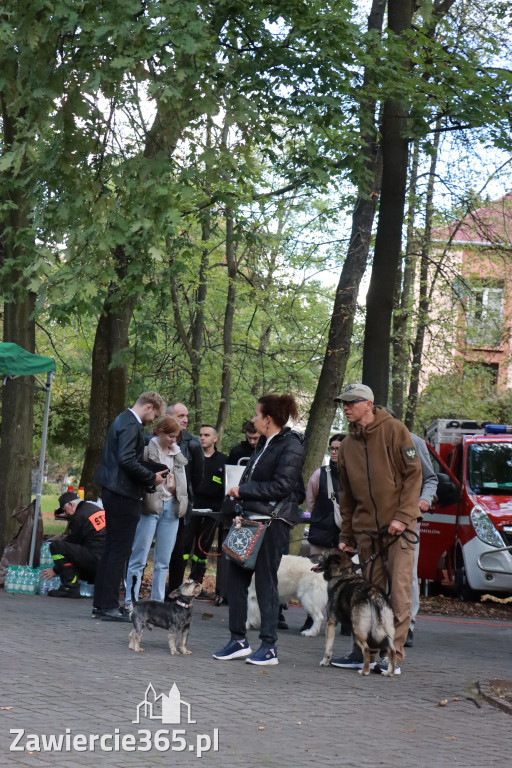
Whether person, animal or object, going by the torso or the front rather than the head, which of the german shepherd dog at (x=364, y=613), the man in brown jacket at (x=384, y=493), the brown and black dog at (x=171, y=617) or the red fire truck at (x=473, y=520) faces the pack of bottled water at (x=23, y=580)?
the german shepherd dog

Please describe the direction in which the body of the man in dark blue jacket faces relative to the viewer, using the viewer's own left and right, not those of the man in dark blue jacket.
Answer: facing to the right of the viewer

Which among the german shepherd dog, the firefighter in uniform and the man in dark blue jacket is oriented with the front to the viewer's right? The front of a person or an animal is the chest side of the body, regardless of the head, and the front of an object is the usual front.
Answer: the man in dark blue jacket

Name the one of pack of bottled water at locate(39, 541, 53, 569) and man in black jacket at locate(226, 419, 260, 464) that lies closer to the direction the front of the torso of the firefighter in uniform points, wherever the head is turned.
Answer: the pack of bottled water

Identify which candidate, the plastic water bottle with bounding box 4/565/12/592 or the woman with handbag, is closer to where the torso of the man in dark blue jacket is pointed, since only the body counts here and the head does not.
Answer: the woman with handbag

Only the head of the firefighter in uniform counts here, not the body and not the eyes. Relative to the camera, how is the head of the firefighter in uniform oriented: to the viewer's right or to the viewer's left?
to the viewer's left

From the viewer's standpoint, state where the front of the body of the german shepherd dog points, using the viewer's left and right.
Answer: facing away from the viewer and to the left of the viewer

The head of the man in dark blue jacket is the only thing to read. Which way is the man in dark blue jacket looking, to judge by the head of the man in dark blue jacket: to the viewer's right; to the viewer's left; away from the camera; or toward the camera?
to the viewer's right

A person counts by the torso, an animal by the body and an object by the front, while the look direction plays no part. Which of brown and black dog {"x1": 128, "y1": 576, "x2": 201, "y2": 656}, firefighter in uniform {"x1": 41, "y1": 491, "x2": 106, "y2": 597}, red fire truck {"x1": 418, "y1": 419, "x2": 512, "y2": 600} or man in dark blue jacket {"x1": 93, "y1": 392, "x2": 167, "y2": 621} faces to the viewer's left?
the firefighter in uniform

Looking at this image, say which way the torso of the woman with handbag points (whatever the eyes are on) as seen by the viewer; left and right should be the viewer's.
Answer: facing to the left of the viewer

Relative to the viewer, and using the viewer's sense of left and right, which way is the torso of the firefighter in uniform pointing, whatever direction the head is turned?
facing to the left of the viewer

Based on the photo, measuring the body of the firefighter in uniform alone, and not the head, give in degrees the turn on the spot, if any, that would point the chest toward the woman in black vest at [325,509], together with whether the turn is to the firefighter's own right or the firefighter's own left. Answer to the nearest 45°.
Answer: approximately 135° to the firefighter's own left

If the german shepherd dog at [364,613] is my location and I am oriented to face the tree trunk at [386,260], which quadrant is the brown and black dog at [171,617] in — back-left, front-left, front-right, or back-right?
front-left
